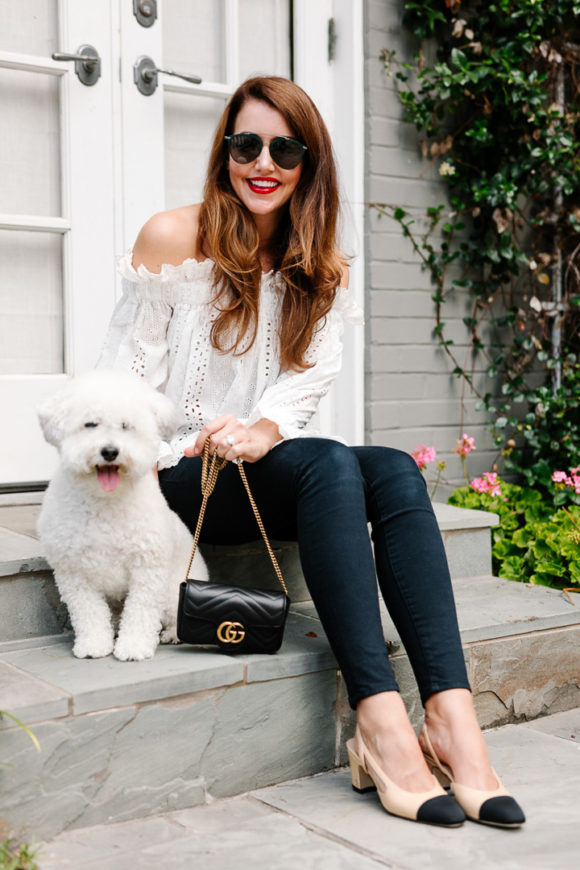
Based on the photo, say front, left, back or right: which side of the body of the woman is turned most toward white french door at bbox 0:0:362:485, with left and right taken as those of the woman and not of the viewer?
back

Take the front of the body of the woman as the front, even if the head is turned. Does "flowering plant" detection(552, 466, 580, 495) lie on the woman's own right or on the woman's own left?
on the woman's own left

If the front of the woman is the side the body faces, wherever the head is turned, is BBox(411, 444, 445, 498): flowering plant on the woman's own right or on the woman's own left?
on the woman's own left

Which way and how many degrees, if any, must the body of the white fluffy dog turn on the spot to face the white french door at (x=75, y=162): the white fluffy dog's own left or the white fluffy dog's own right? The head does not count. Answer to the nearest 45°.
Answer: approximately 180°
